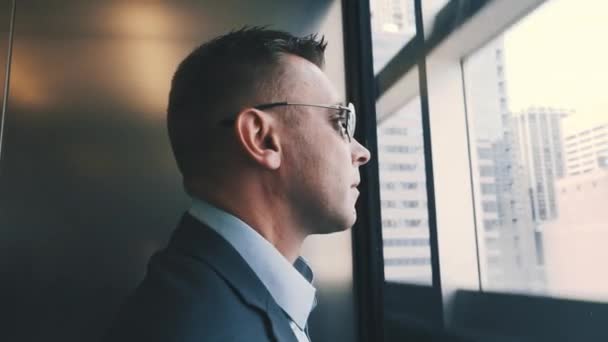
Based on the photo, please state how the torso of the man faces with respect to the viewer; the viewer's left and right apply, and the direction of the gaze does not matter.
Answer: facing to the right of the viewer

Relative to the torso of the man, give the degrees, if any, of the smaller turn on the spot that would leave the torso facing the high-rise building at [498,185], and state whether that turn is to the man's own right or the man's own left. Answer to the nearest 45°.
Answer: approximately 45° to the man's own left
